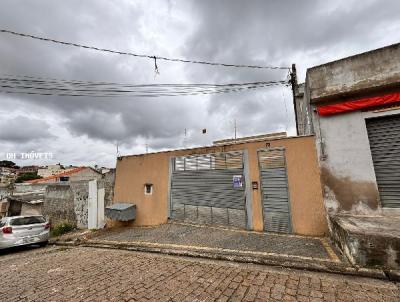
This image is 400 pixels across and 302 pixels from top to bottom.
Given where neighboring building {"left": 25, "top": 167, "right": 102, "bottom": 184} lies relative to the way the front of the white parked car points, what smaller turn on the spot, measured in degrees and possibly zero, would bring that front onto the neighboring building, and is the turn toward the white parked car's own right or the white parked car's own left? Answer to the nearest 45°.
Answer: approximately 45° to the white parked car's own right

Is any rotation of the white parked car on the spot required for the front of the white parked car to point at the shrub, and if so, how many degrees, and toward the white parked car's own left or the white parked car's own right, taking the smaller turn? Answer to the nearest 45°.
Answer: approximately 90° to the white parked car's own right

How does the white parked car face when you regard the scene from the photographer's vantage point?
facing away from the viewer and to the left of the viewer

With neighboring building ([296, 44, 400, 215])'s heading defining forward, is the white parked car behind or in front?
in front

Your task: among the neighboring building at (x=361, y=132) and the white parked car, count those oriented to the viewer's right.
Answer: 0

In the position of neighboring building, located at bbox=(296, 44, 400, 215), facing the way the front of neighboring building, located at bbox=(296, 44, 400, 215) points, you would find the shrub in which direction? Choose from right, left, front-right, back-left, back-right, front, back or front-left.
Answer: front-right
